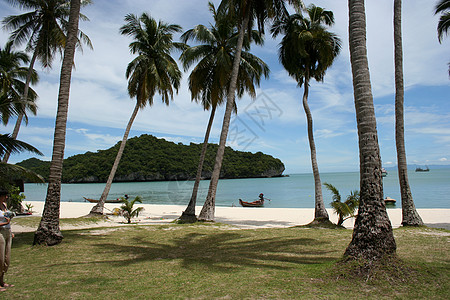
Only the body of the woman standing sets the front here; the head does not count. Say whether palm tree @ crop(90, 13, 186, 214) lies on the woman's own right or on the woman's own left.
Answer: on the woman's own left

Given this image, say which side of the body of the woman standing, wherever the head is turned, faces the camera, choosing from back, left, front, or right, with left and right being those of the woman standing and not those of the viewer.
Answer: right

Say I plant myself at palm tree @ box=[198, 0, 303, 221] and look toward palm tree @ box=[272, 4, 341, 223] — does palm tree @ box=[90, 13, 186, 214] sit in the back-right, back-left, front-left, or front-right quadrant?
back-left

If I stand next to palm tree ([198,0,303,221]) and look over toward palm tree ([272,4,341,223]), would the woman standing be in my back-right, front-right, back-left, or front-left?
back-right

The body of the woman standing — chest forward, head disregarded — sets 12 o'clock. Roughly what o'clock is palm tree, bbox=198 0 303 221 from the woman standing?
The palm tree is roughly at 11 o'clock from the woman standing.

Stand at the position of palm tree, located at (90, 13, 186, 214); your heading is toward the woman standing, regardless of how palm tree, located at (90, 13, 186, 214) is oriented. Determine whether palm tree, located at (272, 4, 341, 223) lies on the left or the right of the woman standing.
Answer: left
